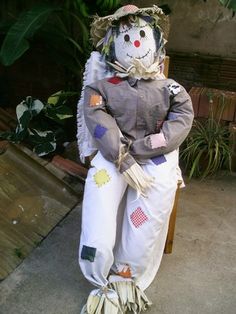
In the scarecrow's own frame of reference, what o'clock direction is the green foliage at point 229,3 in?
The green foliage is roughly at 7 o'clock from the scarecrow.

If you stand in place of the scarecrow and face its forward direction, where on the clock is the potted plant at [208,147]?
The potted plant is roughly at 7 o'clock from the scarecrow.

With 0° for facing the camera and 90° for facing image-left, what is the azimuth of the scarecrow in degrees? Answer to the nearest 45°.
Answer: approximately 0°
